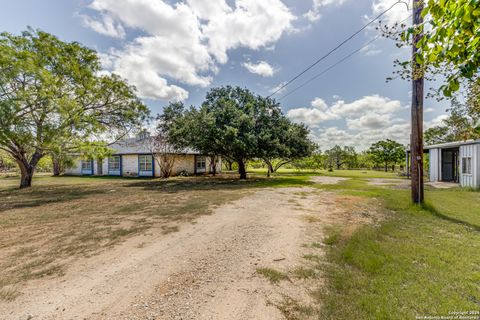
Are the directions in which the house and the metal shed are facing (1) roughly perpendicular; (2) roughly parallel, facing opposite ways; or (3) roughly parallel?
roughly perpendicular

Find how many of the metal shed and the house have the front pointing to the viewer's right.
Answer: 0

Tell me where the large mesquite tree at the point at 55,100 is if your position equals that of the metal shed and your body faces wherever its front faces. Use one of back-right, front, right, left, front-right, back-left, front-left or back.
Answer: front

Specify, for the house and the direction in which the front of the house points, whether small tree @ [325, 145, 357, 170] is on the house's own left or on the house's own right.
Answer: on the house's own left

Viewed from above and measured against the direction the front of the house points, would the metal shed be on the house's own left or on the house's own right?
on the house's own left

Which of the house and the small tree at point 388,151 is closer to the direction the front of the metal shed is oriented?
the house

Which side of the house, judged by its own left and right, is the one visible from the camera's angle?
front

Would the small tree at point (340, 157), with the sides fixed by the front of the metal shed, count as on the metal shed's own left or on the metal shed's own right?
on the metal shed's own right

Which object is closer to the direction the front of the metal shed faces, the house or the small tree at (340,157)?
the house

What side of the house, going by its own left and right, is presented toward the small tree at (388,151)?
left

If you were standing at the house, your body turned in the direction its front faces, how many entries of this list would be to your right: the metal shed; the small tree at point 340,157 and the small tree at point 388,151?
0

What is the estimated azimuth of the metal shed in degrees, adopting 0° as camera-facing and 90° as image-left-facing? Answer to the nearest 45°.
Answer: approximately 45°

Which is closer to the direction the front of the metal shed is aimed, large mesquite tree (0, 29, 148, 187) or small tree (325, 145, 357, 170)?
the large mesquite tree
